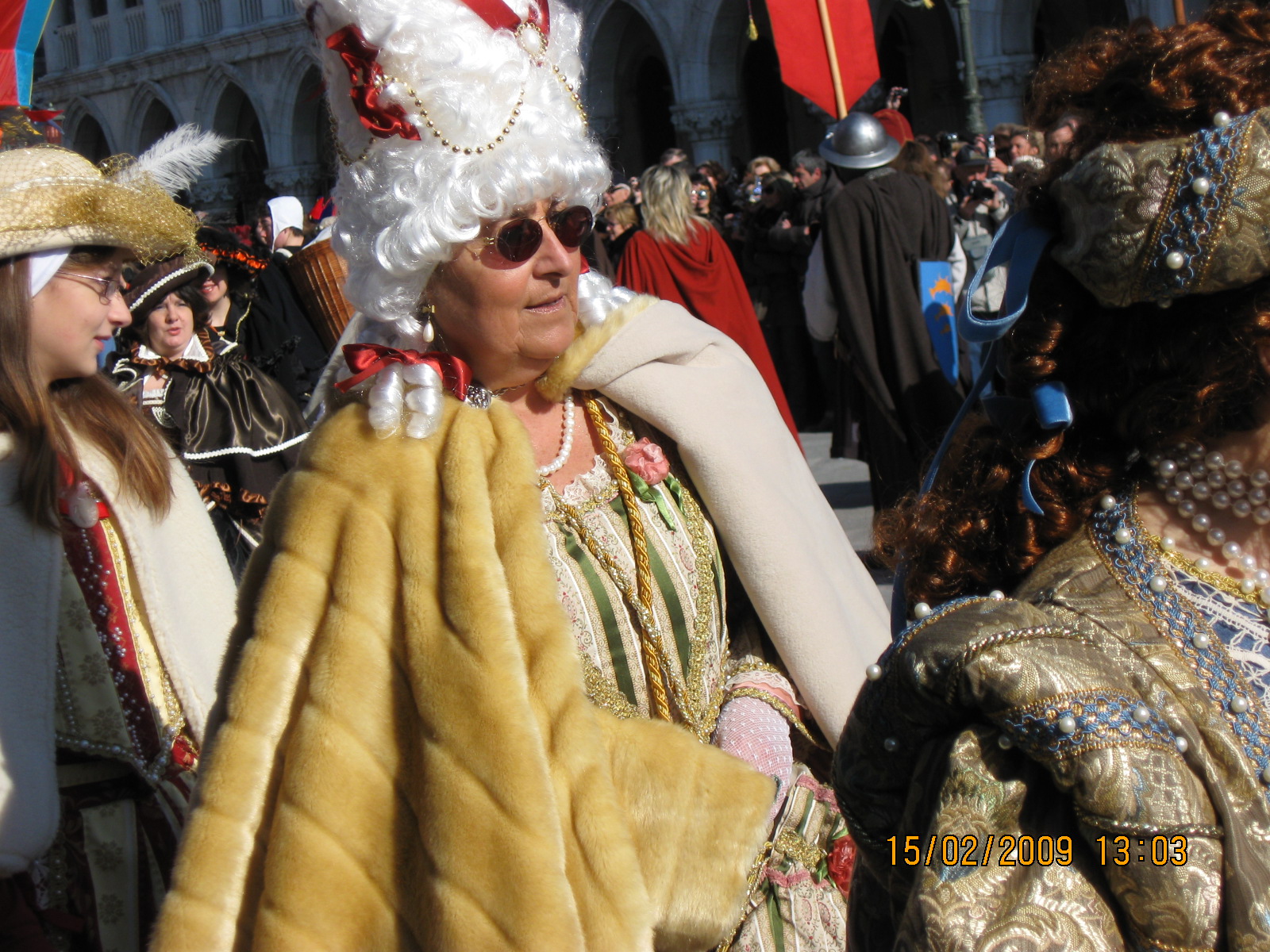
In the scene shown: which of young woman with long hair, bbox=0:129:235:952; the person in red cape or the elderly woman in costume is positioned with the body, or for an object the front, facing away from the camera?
the person in red cape

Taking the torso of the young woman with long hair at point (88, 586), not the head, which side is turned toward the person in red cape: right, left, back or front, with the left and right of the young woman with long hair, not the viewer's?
left

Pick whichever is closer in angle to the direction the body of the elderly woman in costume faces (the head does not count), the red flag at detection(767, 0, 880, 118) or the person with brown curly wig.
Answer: the person with brown curly wig

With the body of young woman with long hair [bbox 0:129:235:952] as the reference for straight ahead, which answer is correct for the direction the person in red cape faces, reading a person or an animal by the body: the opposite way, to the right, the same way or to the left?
to the left

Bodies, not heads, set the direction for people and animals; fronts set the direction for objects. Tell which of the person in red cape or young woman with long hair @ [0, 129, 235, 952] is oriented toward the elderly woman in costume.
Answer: the young woman with long hair

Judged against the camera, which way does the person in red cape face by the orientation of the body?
away from the camera

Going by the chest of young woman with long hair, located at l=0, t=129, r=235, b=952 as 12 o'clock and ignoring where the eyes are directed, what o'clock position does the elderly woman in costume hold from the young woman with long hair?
The elderly woman in costume is roughly at 12 o'clock from the young woman with long hair.

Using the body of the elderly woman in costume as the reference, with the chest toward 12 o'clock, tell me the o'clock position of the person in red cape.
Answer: The person in red cape is roughly at 8 o'clock from the elderly woman in costume.

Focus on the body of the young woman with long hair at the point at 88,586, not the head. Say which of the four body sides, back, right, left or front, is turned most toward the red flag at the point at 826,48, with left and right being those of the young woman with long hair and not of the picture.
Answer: left

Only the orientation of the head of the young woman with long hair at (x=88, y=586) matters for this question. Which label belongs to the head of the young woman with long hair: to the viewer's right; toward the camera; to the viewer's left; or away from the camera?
to the viewer's right

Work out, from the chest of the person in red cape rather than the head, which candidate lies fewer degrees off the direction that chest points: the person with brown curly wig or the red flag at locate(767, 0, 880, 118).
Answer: the red flag

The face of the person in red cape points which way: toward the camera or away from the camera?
away from the camera

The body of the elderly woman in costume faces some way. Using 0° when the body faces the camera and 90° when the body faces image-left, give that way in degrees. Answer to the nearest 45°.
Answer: approximately 315°

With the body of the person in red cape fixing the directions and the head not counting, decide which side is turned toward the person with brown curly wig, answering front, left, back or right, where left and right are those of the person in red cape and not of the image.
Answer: back
